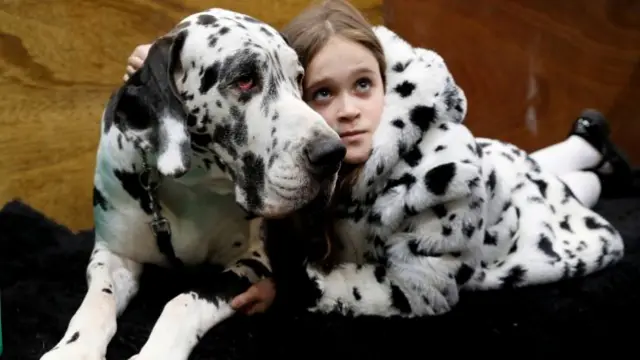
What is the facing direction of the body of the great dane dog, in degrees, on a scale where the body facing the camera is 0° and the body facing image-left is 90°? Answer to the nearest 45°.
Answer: approximately 0°
